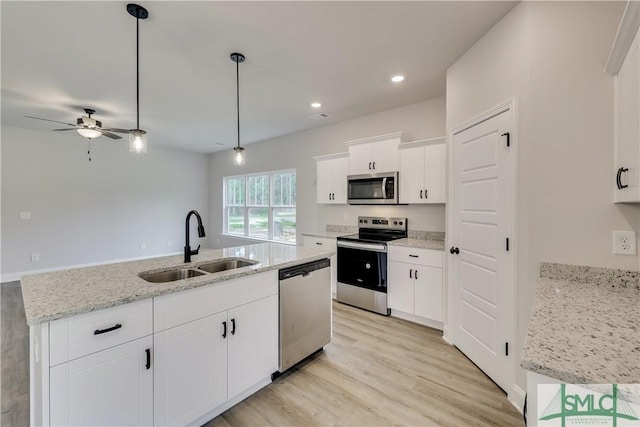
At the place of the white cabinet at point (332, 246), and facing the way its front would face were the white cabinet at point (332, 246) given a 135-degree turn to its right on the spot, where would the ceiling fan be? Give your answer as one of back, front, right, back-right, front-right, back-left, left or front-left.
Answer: left

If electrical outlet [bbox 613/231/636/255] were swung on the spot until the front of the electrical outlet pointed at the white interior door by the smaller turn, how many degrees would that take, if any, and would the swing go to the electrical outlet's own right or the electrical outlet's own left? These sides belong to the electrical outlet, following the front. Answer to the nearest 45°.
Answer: approximately 90° to the electrical outlet's own right

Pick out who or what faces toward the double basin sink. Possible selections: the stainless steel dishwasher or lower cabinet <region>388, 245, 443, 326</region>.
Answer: the lower cabinet

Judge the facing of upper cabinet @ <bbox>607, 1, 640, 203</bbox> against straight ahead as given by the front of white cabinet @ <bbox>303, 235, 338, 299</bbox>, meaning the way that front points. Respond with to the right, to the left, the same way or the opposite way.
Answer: to the right

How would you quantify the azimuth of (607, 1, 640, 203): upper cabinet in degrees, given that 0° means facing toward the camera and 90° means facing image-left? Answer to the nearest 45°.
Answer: approximately 90°

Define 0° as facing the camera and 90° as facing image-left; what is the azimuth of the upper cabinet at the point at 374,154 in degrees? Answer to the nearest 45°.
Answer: approximately 45°

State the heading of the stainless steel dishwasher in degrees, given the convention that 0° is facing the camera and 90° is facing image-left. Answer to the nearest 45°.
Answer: approximately 315°
